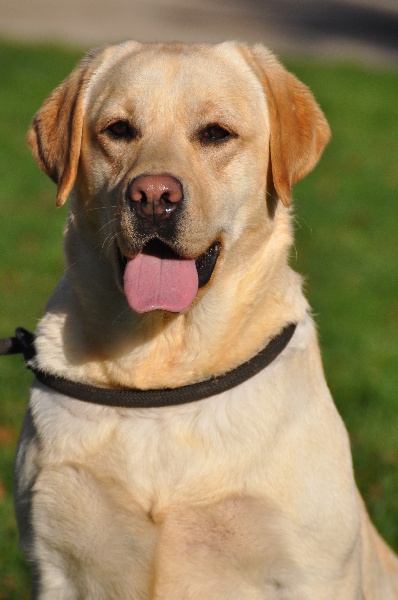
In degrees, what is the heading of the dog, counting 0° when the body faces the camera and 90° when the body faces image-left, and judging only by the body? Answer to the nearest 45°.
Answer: approximately 0°
